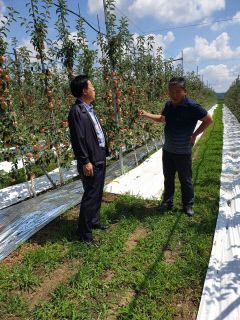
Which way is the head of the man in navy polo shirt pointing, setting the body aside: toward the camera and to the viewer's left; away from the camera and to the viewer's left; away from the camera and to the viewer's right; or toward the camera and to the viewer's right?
toward the camera and to the viewer's left

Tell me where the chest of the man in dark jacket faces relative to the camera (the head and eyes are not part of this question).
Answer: to the viewer's right

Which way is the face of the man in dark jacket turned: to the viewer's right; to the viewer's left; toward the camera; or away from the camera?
to the viewer's right

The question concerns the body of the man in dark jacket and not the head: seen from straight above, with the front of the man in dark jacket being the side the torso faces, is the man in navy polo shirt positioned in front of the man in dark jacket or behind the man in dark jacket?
in front
